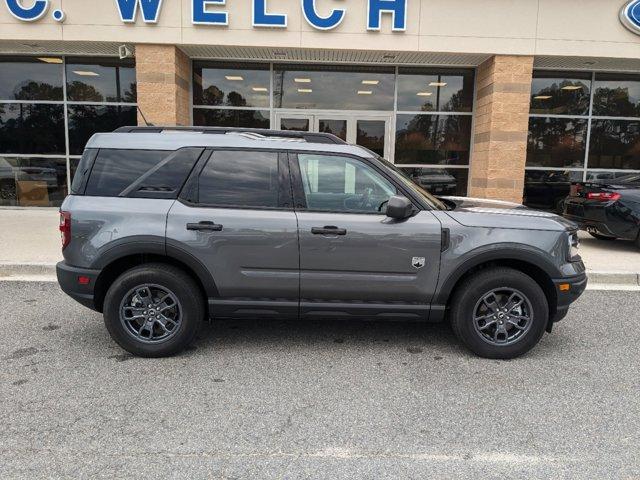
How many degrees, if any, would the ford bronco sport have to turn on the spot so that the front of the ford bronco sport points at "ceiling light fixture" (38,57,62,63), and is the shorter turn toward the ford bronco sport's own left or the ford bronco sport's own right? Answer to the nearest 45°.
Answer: approximately 135° to the ford bronco sport's own left

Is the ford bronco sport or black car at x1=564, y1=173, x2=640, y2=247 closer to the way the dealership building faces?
the ford bronco sport

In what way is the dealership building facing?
toward the camera

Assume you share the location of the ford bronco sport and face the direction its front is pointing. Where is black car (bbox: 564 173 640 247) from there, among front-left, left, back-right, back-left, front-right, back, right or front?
front-left

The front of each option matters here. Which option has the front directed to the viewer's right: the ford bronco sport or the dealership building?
the ford bronco sport

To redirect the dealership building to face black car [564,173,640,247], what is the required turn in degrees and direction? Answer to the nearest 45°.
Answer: approximately 45° to its left

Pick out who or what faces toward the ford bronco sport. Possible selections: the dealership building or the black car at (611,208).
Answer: the dealership building

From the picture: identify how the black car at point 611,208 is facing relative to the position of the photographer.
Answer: facing away from the viewer and to the right of the viewer

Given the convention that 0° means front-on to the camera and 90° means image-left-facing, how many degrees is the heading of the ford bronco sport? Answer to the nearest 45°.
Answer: approximately 270°

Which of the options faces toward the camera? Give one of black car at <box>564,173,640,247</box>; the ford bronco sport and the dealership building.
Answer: the dealership building

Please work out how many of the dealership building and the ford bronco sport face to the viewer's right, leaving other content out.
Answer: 1

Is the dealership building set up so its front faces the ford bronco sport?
yes
